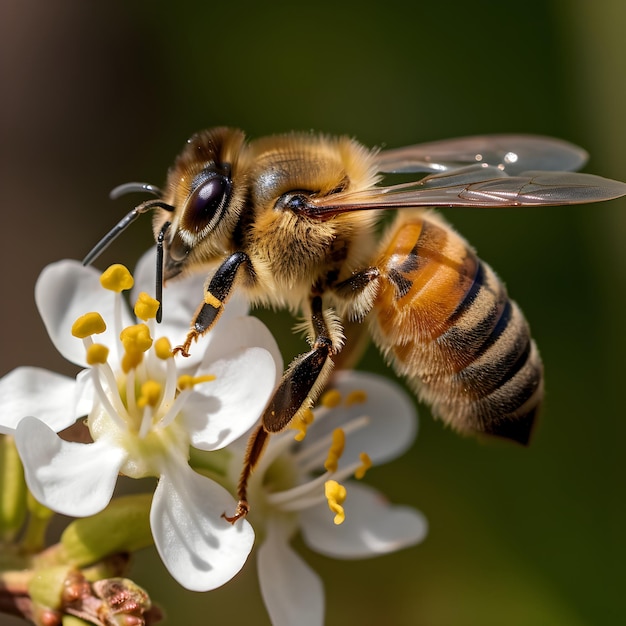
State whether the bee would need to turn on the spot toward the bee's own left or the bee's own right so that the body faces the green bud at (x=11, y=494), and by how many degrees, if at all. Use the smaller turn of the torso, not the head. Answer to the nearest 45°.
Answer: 0° — it already faces it

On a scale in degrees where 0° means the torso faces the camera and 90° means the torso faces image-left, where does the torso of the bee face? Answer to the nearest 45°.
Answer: approximately 90°

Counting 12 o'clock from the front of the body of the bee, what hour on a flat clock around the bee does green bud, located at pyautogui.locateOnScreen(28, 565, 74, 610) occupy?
The green bud is roughly at 11 o'clock from the bee.
